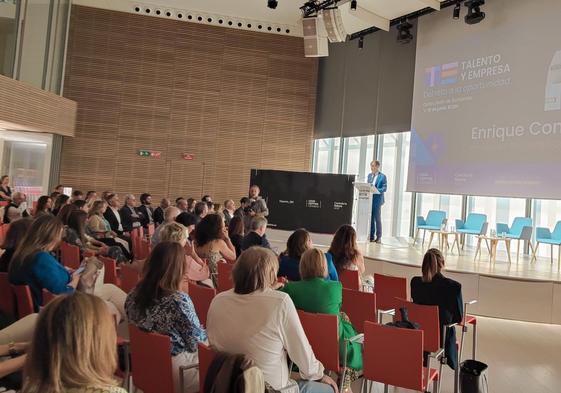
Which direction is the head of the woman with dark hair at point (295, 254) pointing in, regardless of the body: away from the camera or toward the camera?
away from the camera

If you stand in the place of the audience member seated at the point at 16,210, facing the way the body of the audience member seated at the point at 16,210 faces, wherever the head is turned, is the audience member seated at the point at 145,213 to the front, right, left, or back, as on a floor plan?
front

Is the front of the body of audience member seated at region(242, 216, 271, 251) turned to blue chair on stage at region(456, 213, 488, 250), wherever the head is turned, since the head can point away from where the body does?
yes

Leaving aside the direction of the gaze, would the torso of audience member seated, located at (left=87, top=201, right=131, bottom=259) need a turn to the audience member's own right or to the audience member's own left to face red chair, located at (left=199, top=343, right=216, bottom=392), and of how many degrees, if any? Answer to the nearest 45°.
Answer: approximately 90° to the audience member's own right

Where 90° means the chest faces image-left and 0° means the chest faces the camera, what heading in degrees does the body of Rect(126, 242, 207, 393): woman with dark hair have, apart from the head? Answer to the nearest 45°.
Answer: approximately 225°

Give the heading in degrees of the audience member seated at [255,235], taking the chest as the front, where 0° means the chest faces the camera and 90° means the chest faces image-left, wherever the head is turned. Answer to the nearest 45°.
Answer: approximately 225°

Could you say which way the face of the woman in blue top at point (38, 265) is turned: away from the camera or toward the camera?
away from the camera

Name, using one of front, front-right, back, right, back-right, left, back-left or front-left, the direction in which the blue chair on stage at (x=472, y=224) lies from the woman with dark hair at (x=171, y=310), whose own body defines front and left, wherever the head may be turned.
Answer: front

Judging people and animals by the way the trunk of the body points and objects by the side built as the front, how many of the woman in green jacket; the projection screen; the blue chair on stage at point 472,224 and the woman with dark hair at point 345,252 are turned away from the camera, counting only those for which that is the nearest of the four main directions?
2

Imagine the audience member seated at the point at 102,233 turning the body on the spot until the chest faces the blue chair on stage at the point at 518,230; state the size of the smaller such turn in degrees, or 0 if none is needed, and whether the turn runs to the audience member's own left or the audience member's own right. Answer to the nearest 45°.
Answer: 0° — they already face it

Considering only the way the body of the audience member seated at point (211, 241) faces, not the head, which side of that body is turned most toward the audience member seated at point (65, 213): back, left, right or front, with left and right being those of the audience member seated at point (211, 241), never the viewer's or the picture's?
left

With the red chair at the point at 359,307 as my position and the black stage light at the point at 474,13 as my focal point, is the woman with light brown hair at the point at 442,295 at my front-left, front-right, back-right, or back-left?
front-right

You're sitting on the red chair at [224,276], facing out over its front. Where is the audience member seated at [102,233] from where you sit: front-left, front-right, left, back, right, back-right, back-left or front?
left

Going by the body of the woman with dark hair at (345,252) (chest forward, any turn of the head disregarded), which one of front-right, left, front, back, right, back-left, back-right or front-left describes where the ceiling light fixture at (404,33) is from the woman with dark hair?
front

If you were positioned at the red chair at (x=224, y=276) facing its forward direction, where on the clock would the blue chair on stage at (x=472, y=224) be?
The blue chair on stage is roughly at 12 o'clock from the red chair.

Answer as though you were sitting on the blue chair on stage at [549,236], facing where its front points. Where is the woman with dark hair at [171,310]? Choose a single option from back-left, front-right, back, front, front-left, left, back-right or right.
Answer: front-left

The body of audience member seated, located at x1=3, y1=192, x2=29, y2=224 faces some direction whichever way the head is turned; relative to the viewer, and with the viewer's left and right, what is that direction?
facing to the right of the viewer

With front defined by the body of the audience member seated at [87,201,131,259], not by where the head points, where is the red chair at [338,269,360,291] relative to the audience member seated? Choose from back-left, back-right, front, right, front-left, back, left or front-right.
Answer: front-right

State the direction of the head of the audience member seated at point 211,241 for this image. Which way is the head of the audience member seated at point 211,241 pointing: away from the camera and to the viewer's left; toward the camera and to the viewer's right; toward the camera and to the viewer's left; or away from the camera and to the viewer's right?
away from the camera and to the viewer's right

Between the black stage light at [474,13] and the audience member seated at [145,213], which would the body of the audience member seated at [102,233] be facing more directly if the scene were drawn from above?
the black stage light
